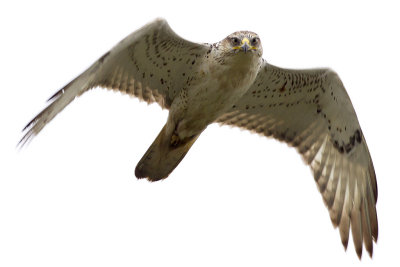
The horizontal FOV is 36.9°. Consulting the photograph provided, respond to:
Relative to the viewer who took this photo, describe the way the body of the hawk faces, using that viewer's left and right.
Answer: facing the viewer and to the right of the viewer
